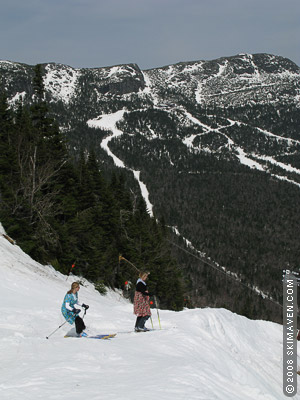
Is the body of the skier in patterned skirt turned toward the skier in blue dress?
no
